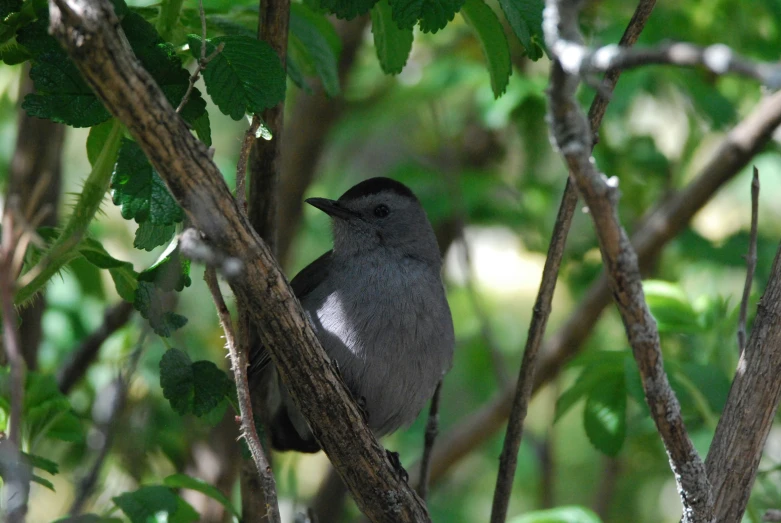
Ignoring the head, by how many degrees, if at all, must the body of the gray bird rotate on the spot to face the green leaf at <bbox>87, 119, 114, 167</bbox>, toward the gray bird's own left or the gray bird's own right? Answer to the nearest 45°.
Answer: approximately 90° to the gray bird's own right

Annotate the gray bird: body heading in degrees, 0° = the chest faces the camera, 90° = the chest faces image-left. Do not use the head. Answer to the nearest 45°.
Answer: approximately 315°

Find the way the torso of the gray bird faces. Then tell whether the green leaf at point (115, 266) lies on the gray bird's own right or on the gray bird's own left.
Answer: on the gray bird's own right

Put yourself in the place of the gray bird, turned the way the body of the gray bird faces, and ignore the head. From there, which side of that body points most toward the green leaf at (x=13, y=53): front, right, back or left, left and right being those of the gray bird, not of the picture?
right

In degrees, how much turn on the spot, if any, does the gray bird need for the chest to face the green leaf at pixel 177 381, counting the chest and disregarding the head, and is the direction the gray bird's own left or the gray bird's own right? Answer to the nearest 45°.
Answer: approximately 90° to the gray bird's own right
